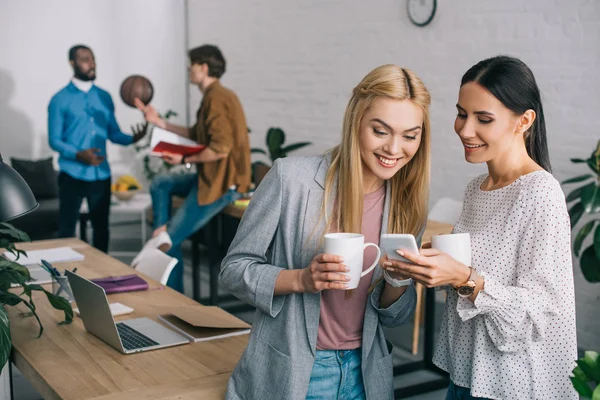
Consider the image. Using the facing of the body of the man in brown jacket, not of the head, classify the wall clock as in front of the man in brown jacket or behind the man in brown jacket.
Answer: behind

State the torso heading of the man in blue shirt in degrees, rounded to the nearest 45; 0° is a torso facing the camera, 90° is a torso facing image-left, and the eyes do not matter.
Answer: approximately 315°

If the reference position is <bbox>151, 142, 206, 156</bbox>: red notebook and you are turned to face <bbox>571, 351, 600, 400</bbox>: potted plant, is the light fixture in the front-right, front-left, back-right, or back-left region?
front-right

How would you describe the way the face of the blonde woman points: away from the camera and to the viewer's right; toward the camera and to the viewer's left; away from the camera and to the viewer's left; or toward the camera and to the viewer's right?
toward the camera and to the viewer's right

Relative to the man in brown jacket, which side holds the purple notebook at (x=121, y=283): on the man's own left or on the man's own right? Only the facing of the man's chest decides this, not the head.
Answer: on the man's own left

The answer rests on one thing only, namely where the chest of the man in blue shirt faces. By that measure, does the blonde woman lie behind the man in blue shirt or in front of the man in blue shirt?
in front

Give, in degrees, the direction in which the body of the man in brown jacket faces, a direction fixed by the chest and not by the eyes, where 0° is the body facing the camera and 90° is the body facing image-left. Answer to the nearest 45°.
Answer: approximately 90°

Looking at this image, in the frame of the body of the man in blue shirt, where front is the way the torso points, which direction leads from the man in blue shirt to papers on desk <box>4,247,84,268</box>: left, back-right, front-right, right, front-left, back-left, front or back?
front-right
